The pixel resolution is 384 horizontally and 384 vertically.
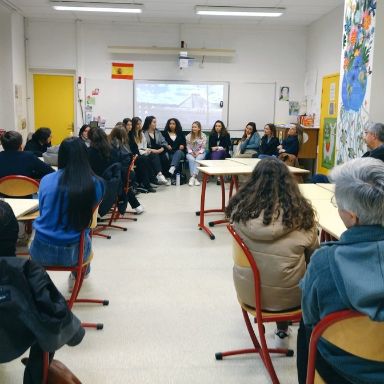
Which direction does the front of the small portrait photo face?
toward the camera

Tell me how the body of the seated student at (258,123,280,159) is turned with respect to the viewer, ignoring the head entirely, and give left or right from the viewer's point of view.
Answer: facing the viewer and to the left of the viewer

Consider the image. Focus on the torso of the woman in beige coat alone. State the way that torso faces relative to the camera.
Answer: away from the camera

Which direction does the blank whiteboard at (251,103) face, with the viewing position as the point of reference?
facing the viewer

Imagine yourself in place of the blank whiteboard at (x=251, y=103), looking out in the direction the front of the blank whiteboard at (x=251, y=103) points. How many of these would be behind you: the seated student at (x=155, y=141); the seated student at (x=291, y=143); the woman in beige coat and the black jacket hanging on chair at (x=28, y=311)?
0

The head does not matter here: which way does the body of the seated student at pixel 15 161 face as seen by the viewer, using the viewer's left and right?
facing away from the viewer

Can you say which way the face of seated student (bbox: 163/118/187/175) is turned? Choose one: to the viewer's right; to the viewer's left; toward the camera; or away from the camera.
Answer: toward the camera

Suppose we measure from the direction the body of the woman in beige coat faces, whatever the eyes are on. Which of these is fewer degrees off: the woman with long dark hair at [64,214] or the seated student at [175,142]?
the seated student

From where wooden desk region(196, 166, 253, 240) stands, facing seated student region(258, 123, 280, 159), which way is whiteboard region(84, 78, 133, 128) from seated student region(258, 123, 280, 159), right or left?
left

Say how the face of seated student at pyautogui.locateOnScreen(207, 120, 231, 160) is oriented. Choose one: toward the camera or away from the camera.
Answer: toward the camera

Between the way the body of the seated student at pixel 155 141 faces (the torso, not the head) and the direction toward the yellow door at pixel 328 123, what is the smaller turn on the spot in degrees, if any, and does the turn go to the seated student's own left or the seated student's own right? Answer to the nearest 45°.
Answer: approximately 45° to the seated student's own left

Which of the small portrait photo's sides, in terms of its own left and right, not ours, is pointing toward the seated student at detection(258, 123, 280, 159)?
front

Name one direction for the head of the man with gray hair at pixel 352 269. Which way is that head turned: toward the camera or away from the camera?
away from the camera

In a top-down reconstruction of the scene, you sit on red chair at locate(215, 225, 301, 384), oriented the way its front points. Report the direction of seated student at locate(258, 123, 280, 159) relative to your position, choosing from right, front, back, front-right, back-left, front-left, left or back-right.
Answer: front-left

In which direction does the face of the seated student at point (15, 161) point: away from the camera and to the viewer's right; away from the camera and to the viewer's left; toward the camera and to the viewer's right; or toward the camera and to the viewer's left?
away from the camera and to the viewer's right

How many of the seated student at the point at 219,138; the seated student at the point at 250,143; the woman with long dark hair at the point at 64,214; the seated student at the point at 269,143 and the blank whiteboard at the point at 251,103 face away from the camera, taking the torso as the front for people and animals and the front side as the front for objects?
1

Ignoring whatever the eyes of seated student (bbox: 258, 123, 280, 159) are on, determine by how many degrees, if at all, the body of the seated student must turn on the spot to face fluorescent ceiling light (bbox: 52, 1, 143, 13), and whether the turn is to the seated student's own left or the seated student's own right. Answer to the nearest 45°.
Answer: approximately 45° to the seated student's own right

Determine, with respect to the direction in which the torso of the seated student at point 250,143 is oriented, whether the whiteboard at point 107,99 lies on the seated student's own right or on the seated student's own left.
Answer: on the seated student's own right
